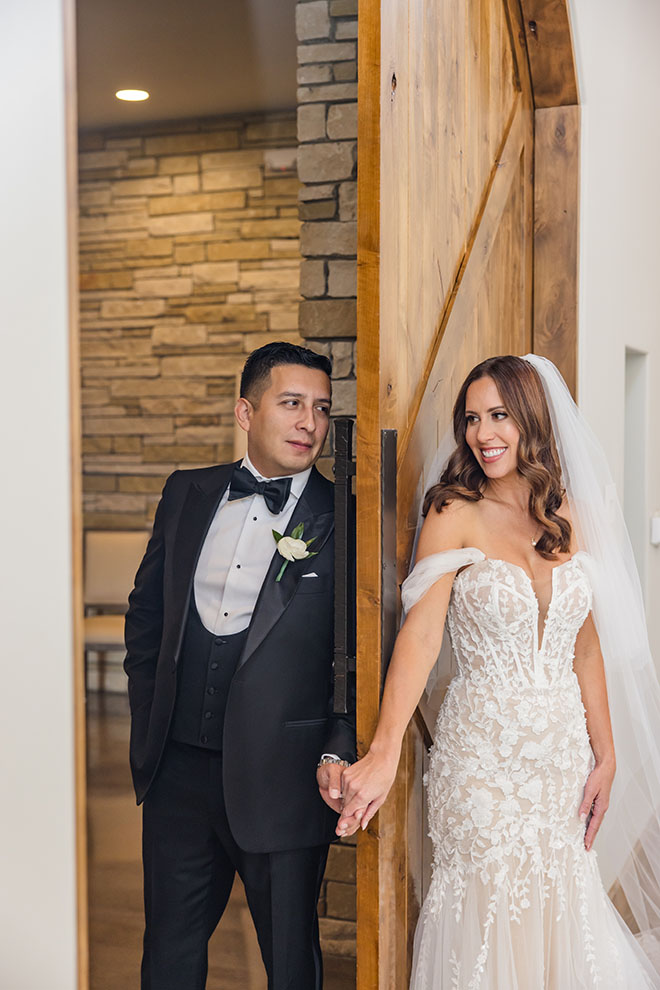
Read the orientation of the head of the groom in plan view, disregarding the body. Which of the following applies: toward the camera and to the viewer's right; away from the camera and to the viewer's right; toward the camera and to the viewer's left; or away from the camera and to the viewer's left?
toward the camera and to the viewer's right

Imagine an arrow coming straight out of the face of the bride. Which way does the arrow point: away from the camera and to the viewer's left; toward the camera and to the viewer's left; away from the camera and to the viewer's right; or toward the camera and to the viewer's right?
toward the camera and to the viewer's left

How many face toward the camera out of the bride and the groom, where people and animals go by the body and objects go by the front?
2

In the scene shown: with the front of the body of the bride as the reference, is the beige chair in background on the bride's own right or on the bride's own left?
on the bride's own right

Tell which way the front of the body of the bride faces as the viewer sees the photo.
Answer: toward the camera

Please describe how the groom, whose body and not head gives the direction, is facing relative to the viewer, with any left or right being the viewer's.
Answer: facing the viewer
